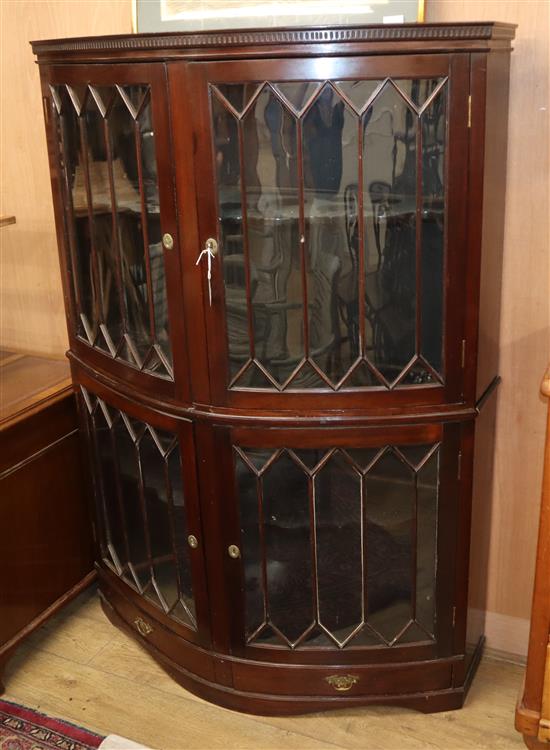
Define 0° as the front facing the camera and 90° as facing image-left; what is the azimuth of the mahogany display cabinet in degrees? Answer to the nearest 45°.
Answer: approximately 45°

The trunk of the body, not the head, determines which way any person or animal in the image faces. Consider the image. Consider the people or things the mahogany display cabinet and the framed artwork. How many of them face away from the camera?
0

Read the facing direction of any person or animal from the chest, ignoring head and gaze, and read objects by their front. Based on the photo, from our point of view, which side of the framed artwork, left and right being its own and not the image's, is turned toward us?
front
